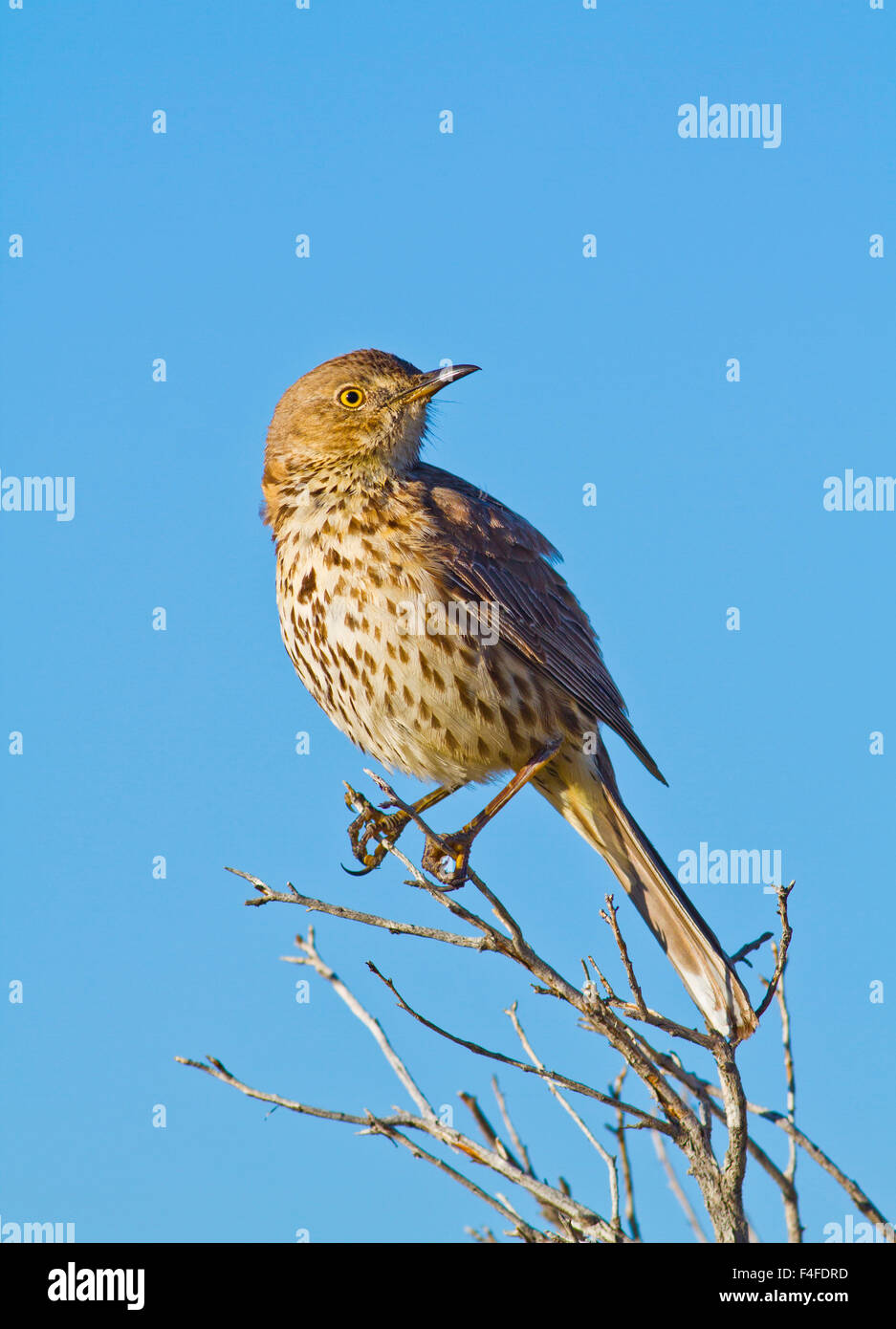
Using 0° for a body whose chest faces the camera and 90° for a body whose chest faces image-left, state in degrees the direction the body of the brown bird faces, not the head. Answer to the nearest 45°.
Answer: approximately 45°
